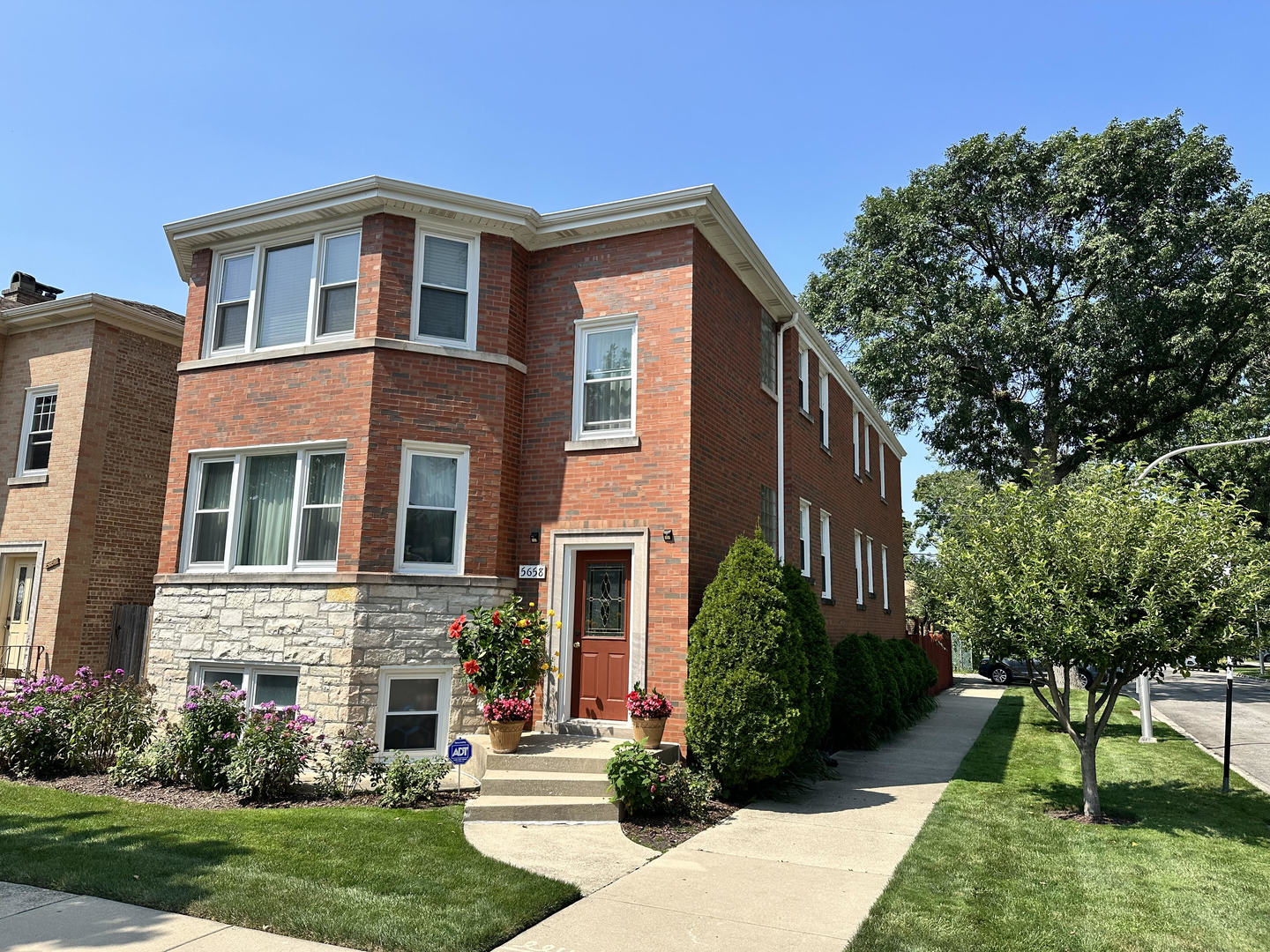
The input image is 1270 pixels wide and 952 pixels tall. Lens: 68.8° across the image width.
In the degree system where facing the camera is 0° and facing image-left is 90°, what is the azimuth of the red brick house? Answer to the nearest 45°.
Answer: approximately 45°

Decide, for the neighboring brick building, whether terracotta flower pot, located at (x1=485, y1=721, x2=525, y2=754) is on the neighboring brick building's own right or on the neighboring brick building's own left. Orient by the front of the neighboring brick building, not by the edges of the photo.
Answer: on the neighboring brick building's own left

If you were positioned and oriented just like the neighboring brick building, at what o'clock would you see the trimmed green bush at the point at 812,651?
The trimmed green bush is roughly at 9 o'clock from the neighboring brick building.

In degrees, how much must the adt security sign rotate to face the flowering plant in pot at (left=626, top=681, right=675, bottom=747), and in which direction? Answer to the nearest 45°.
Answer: approximately 90° to its left

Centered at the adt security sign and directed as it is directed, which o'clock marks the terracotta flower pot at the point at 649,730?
The terracotta flower pot is roughly at 9 o'clock from the adt security sign.

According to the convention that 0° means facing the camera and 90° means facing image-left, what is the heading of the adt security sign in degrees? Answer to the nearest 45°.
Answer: approximately 0°
